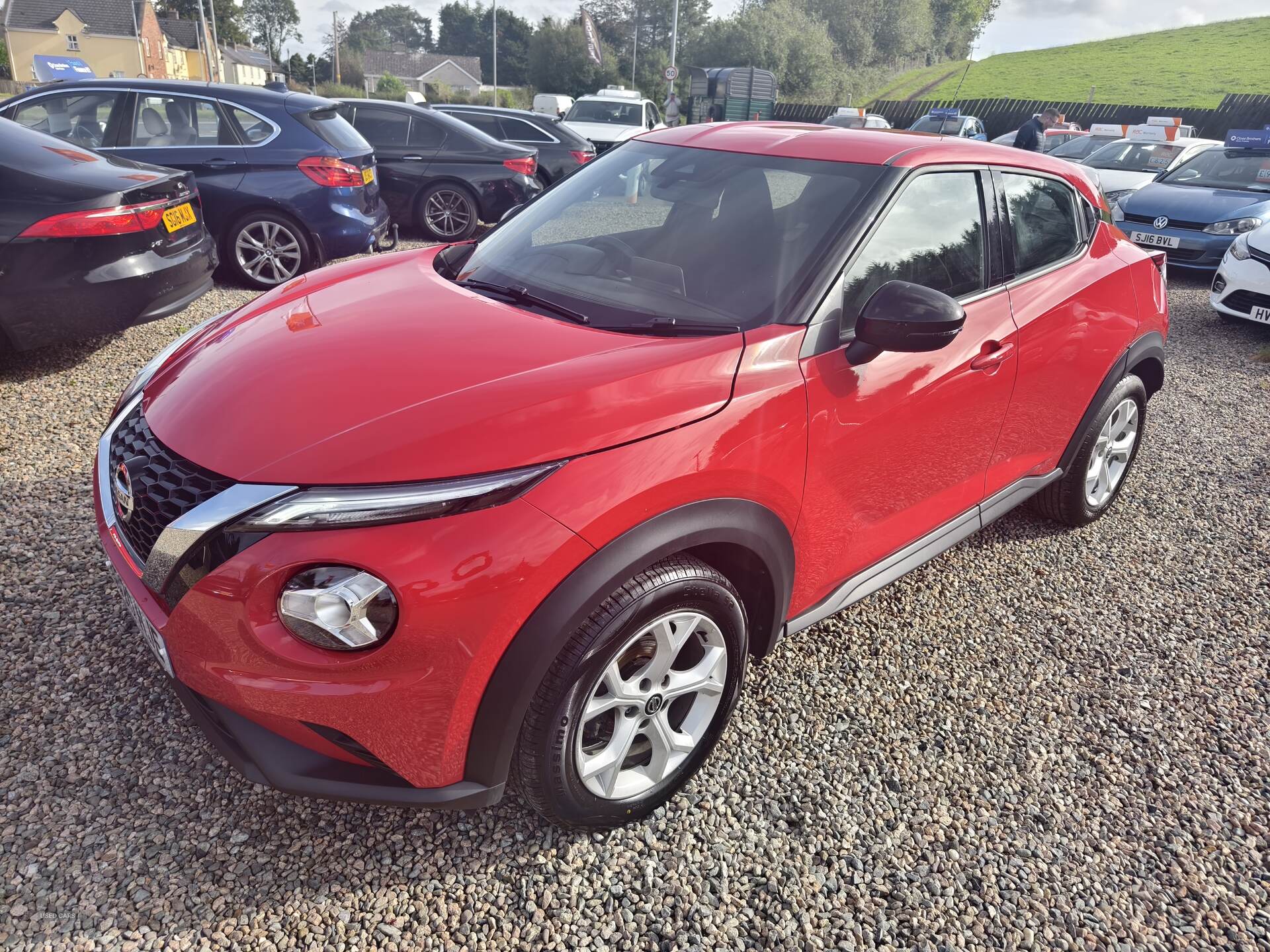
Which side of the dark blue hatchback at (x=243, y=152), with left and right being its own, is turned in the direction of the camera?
left

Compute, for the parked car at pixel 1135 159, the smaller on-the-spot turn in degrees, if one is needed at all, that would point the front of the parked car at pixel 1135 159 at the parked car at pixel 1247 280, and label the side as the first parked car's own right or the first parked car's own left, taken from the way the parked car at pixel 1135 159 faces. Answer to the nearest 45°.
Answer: approximately 45° to the first parked car's own left

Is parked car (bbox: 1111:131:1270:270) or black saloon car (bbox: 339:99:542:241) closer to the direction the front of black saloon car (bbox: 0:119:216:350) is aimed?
the black saloon car

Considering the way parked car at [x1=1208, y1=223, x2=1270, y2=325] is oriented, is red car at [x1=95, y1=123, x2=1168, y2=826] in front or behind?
in front

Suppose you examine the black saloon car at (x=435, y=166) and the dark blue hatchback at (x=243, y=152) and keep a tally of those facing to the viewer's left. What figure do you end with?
2

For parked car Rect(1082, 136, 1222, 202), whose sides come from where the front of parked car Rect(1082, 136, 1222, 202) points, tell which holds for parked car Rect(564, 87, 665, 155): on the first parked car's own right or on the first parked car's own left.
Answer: on the first parked car's own right

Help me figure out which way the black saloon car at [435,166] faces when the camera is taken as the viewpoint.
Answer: facing to the left of the viewer

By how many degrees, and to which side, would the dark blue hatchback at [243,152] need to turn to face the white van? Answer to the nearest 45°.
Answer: approximately 135° to its right

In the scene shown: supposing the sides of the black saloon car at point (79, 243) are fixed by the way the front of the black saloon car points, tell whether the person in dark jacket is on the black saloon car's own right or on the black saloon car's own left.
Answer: on the black saloon car's own right

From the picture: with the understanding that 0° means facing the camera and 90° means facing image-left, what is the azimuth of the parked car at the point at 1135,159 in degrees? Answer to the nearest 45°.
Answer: approximately 45°

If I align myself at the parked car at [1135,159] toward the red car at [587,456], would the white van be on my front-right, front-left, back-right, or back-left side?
back-right
